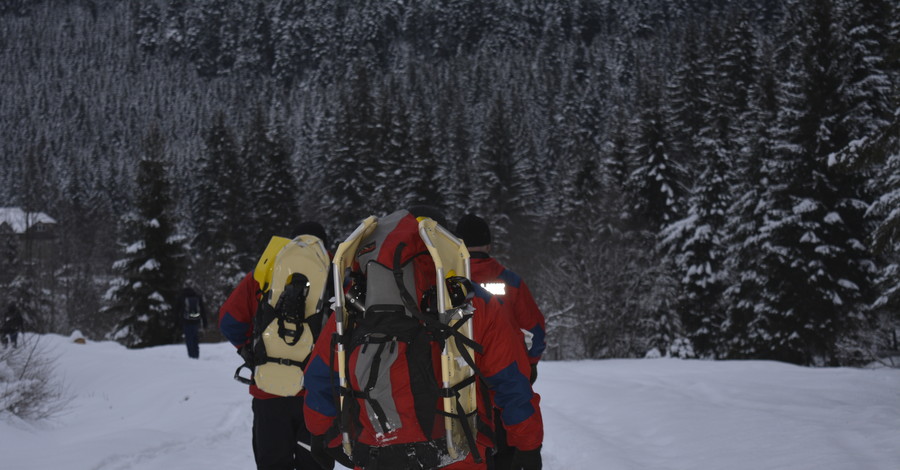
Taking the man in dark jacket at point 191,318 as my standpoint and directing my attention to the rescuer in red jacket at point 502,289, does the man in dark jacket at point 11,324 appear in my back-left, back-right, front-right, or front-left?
back-right

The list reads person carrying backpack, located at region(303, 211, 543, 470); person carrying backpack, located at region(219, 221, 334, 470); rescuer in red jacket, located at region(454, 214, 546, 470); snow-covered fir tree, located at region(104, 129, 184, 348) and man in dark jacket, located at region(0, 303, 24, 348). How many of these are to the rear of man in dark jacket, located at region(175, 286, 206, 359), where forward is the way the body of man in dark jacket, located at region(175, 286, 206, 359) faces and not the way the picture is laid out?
3

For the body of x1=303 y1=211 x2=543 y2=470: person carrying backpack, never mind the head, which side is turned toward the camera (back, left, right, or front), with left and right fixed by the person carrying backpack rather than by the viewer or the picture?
back

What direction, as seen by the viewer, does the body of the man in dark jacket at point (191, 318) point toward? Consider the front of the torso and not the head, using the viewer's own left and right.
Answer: facing away from the viewer

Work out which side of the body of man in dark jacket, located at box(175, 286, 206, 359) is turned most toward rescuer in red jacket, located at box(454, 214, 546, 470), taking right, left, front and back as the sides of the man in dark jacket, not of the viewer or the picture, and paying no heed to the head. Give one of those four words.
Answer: back

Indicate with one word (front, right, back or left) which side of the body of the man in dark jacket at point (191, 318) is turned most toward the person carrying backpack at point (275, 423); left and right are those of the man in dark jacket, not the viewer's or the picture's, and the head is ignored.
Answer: back

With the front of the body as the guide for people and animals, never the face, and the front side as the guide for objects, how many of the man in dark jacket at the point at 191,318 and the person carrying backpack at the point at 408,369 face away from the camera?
2

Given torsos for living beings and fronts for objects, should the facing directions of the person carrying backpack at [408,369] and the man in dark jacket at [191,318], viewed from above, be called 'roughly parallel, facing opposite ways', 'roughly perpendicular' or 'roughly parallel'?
roughly parallel

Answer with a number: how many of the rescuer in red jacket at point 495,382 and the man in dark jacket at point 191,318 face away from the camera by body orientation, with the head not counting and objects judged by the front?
2

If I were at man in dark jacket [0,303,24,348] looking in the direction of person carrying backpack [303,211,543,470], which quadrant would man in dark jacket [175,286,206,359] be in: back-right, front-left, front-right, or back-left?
front-left
